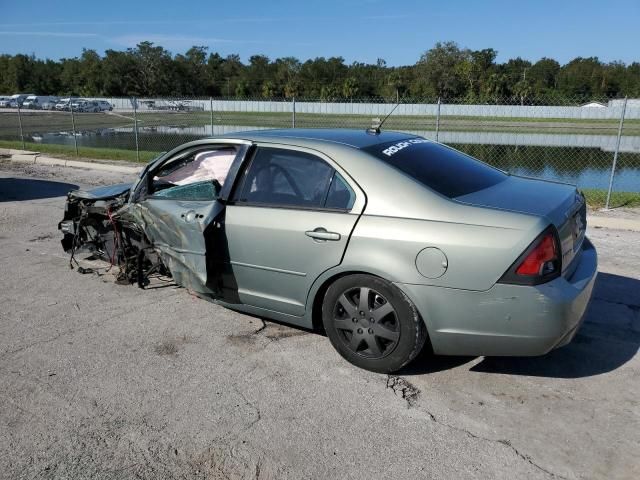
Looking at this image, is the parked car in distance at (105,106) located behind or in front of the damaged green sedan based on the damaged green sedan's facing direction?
in front

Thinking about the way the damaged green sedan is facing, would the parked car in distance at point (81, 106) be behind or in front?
in front

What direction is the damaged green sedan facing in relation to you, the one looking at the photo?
facing away from the viewer and to the left of the viewer
